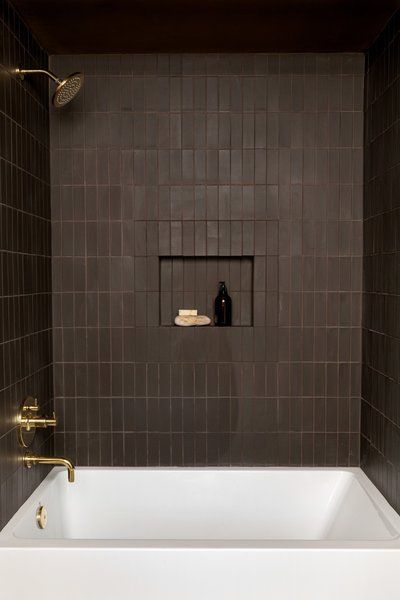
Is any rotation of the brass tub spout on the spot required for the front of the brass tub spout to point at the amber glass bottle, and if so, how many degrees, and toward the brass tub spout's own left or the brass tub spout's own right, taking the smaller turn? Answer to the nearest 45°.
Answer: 0° — it already faces it

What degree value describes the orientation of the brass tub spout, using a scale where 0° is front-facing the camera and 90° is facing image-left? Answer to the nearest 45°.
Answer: approximately 270°
